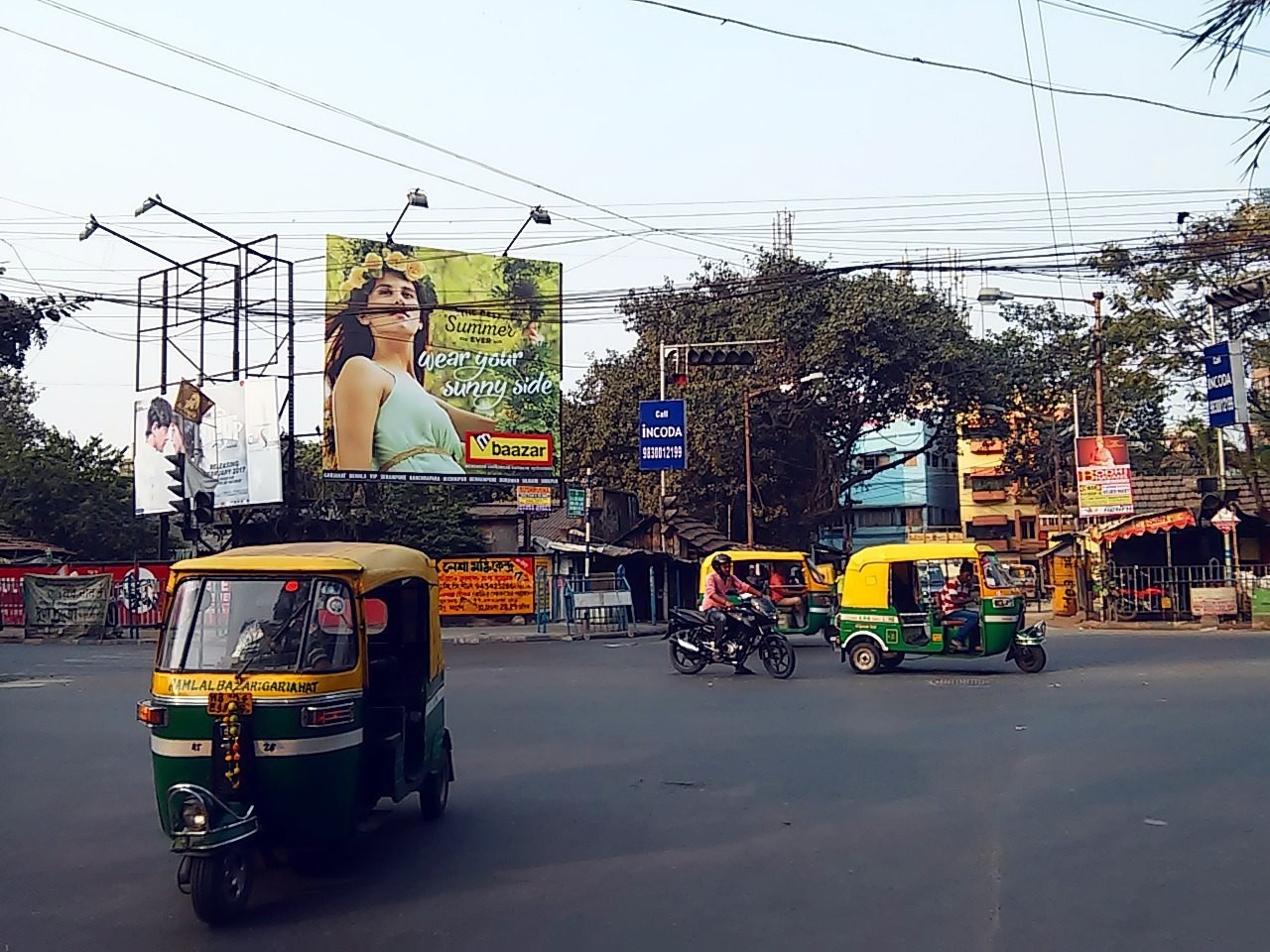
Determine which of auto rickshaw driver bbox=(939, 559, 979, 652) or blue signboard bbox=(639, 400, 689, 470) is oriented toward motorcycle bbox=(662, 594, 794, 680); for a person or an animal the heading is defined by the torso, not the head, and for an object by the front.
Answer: the blue signboard

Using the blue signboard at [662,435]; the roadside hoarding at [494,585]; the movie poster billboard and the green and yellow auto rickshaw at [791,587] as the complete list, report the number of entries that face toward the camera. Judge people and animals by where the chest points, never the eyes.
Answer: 3

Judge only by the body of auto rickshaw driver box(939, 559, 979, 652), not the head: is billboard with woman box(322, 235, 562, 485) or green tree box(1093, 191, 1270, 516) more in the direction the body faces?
the green tree

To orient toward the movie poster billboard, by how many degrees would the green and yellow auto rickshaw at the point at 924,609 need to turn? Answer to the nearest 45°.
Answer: approximately 135° to its left

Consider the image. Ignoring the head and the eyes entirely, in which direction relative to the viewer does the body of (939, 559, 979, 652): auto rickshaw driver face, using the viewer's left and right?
facing to the right of the viewer

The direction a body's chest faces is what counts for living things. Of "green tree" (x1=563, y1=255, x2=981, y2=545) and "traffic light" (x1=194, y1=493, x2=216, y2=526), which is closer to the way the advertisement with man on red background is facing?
the traffic light

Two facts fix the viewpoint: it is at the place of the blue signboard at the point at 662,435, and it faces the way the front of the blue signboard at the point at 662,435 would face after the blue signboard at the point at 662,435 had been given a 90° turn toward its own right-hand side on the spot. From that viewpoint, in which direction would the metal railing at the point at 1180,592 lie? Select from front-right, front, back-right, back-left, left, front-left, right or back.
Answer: back

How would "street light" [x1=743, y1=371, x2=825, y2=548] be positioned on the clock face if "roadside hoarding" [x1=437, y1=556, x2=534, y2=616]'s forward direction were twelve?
The street light is roughly at 8 o'clock from the roadside hoarding.

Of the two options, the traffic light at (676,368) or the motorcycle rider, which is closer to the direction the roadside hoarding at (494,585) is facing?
the motorcycle rider
